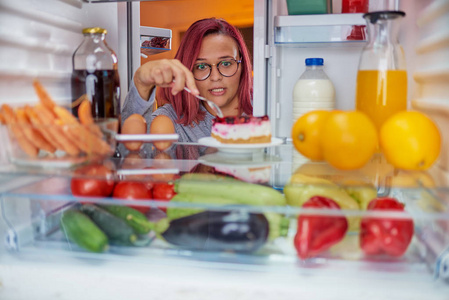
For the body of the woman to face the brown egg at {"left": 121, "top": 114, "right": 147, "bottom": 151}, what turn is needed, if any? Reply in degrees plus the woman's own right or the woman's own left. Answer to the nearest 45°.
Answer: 0° — they already face it

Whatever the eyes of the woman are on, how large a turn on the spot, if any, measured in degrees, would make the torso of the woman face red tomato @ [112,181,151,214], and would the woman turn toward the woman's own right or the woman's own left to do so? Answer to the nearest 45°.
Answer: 0° — they already face it

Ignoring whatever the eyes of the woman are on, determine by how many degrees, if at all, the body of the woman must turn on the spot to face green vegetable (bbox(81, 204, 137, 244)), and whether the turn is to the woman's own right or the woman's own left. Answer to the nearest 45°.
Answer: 0° — they already face it

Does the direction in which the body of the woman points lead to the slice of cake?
yes

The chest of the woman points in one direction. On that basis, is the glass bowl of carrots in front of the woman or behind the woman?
in front

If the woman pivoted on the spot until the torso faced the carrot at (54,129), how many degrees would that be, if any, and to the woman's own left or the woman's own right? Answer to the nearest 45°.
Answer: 0° — they already face it

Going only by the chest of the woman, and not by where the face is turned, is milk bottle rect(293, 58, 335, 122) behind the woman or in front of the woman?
in front

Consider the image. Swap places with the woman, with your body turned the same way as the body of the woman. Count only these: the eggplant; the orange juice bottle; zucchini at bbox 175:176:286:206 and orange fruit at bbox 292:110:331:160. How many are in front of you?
4

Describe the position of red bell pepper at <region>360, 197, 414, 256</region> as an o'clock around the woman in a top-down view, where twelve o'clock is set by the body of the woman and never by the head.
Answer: The red bell pepper is roughly at 12 o'clock from the woman.

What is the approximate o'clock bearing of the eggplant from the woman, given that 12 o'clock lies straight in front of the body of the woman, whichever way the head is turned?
The eggplant is roughly at 12 o'clock from the woman.
